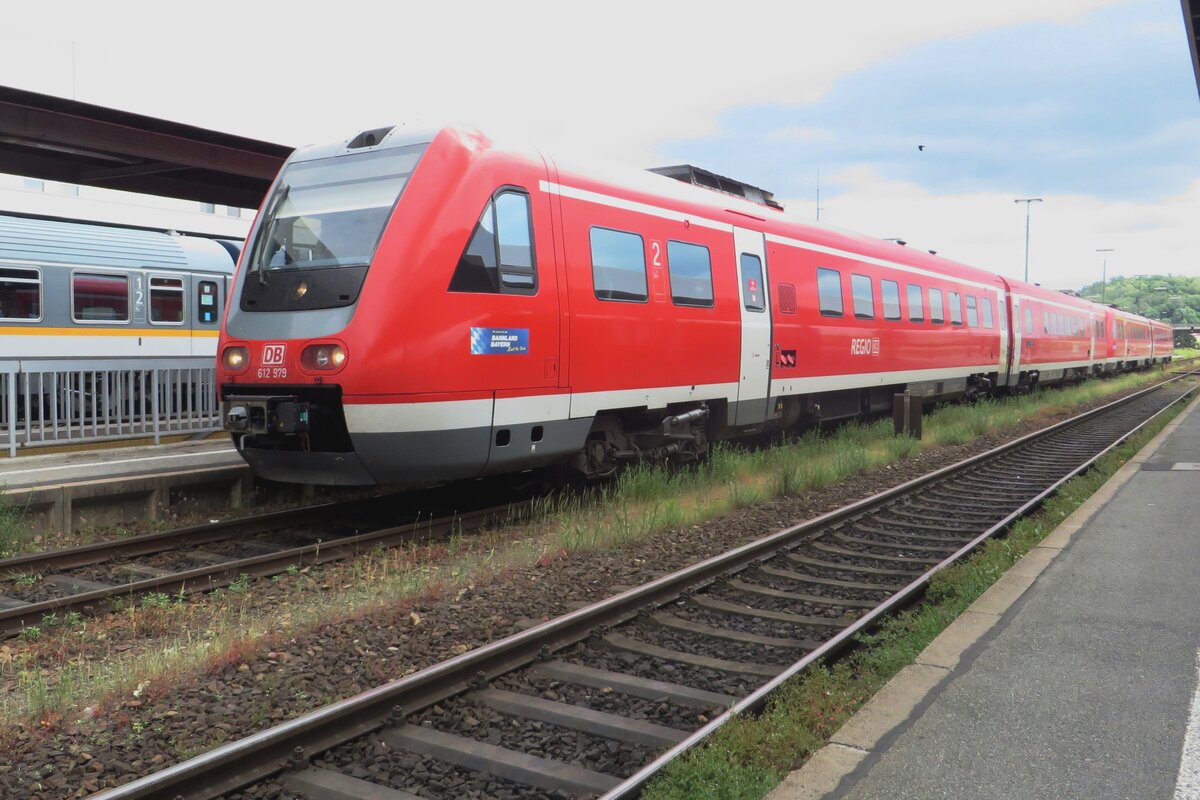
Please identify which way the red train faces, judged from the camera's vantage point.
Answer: facing the viewer and to the left of the viewer

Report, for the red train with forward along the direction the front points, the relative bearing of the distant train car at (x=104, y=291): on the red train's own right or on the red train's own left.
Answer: on the red train's own right

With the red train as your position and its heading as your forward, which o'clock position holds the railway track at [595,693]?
The railway track is roughly at 10 o'clock from the red train.

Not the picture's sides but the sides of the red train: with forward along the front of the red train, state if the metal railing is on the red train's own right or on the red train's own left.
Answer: on the red train's own right

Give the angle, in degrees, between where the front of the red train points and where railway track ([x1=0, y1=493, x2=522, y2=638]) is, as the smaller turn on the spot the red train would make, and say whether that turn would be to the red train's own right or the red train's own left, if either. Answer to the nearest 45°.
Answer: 0° — it already faces it

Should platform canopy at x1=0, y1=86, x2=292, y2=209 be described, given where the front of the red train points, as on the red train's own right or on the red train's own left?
on the red train's own right
